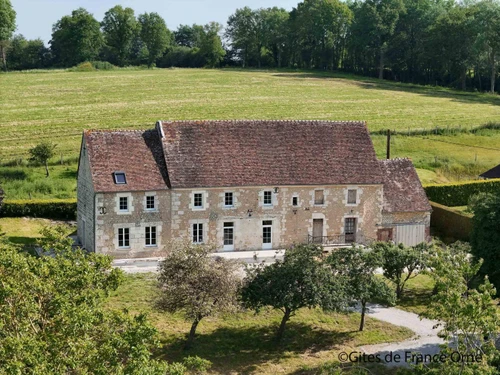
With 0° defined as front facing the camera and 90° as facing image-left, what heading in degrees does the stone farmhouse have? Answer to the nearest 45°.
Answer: approximately 0°

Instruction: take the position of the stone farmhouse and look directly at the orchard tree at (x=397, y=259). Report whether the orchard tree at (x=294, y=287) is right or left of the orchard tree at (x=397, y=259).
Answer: right

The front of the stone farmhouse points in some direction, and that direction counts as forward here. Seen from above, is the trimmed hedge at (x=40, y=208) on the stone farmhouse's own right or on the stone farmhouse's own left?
on the stone farmhouse's own right

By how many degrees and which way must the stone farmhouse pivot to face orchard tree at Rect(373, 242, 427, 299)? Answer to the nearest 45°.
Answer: approximately 45° to its left

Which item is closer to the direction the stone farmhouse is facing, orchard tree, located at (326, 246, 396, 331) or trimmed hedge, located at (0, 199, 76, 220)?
the orchard tree

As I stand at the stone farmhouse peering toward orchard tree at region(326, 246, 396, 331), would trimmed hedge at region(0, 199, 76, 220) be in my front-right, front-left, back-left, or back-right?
back-right

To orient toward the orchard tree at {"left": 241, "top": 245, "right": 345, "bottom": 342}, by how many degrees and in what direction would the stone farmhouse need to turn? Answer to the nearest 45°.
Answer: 0° — it already faces it

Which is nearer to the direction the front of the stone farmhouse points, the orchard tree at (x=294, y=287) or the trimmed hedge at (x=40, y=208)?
the orchard tree

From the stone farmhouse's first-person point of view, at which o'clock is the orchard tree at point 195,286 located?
The orchard tree is roughly at 12 o'clock from the stone farmhouse.
